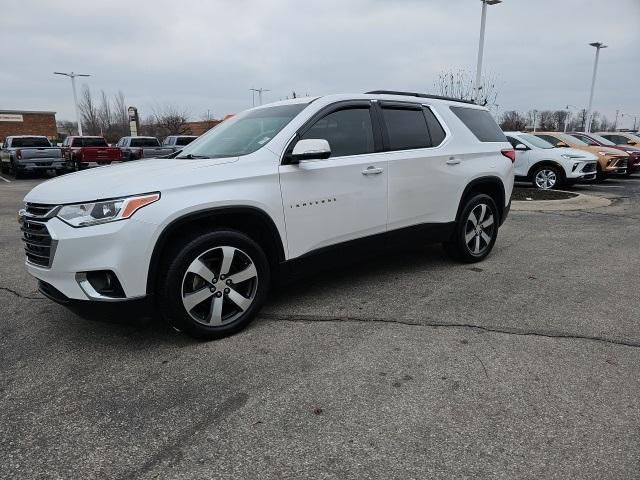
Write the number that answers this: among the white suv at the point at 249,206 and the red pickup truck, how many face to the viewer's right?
0

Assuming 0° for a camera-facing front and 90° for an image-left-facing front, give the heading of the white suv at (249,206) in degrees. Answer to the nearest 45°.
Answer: approximately 45°

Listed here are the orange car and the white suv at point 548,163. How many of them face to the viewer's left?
0

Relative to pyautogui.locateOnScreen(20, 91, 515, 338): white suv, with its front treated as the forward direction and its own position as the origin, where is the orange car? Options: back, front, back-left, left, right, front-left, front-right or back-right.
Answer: back

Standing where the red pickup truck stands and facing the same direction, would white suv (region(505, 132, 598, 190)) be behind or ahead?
behind

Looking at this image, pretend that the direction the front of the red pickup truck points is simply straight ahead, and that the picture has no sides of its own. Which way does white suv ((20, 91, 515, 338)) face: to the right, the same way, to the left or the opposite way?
to the left

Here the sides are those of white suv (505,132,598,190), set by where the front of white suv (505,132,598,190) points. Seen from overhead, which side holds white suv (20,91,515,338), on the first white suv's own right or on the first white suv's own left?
on the first white suv's own right

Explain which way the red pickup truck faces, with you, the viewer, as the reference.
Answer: facing away from the viewer and to the left of the viewer

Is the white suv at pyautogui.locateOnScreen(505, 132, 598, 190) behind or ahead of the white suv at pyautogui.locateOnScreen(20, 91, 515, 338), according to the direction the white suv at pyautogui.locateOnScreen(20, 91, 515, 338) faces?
behind

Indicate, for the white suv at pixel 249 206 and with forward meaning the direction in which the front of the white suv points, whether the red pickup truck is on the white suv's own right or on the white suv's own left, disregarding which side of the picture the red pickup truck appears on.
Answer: on the white suv's own right
